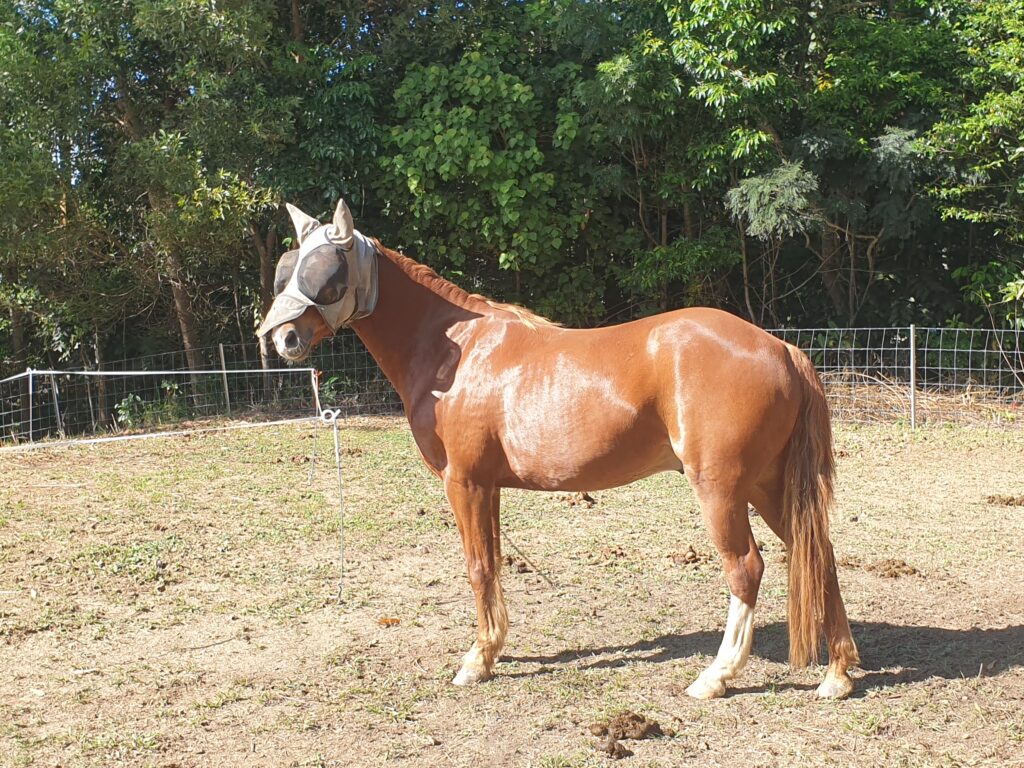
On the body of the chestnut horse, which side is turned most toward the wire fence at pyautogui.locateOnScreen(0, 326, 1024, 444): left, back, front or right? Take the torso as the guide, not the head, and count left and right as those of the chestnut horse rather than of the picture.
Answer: right

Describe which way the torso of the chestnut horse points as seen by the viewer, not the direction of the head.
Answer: to the viewer's left
